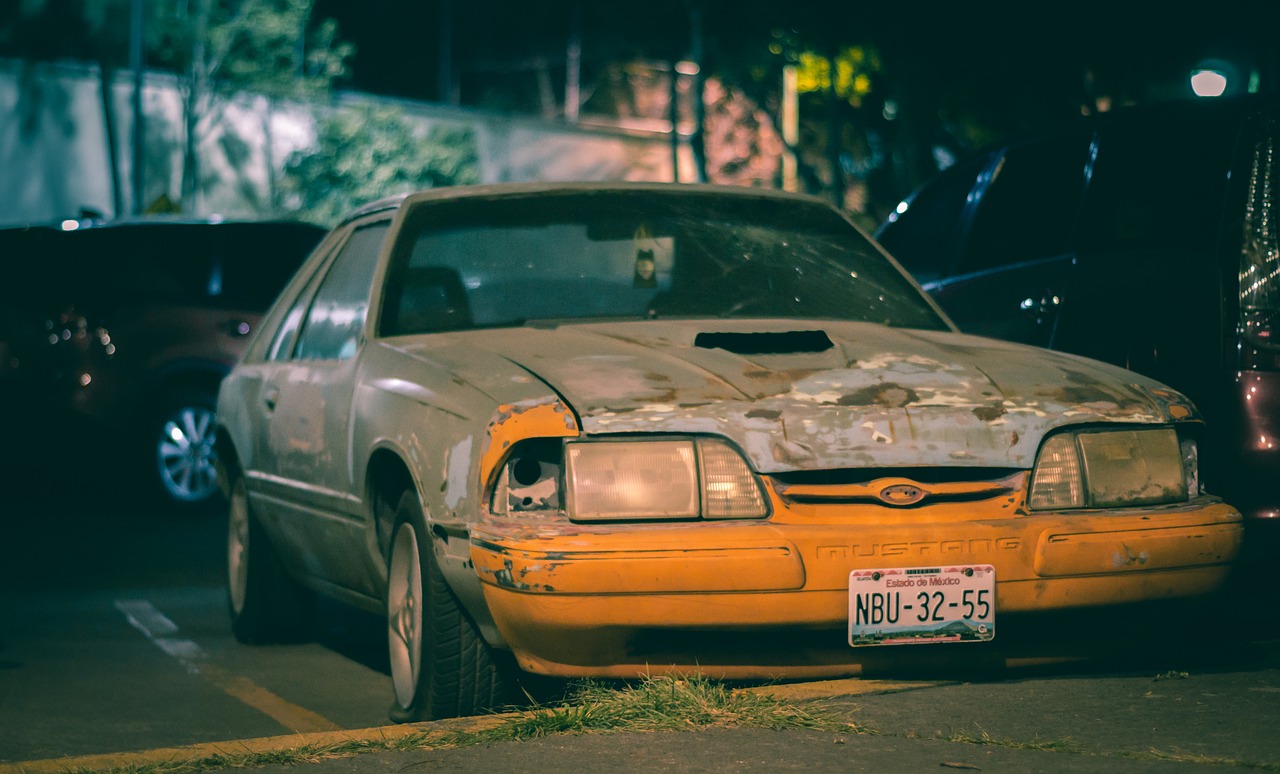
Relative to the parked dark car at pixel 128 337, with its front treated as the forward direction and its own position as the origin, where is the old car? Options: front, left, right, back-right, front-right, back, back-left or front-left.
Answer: back-right

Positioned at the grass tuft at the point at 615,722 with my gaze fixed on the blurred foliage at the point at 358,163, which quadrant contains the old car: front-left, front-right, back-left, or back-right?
front-right

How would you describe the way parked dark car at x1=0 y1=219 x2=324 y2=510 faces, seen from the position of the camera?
facing away from the viewer and to the right of the viewer

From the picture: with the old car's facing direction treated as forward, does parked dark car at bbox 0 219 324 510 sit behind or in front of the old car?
behind

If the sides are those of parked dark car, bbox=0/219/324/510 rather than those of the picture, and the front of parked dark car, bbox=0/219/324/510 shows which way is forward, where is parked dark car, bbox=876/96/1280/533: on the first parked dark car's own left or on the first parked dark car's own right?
on the first parked dark car's own right

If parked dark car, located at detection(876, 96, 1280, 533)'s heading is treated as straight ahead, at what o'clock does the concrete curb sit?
The concrete curb is roughly at 9 o'clock from the parked dark car.

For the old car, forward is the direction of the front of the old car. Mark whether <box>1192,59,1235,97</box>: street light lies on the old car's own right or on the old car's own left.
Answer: on the old car's own left

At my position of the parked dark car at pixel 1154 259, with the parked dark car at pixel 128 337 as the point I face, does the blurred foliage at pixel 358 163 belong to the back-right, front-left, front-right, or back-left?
front-right

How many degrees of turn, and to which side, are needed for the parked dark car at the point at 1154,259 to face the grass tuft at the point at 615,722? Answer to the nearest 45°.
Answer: approximately 90° to its left

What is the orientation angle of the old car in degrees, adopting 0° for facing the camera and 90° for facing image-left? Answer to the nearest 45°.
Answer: approximately 315°

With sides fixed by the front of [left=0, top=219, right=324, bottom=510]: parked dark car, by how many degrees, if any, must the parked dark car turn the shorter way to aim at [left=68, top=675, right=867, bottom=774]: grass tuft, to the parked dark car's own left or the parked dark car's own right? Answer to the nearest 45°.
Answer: approximately 135° to the parked dark car's own right

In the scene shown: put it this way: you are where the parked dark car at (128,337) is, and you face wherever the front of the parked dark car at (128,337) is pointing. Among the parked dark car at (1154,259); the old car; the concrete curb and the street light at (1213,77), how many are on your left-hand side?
0

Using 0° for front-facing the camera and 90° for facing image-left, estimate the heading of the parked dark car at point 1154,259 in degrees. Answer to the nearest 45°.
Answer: approximately 135°

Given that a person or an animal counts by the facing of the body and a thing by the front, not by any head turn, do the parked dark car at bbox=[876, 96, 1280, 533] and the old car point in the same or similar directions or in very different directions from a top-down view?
very different directions

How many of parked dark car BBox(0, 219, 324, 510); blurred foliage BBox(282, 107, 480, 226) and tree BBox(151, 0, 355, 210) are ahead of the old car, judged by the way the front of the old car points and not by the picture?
0

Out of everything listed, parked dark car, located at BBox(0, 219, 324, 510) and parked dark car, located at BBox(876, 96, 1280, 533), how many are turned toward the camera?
0

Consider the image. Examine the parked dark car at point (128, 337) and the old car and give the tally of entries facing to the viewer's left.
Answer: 0

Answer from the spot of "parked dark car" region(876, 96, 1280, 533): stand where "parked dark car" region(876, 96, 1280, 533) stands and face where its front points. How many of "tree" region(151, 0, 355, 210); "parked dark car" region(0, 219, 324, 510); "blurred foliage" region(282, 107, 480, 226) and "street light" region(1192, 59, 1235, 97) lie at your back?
0
